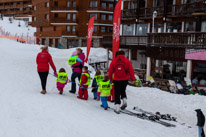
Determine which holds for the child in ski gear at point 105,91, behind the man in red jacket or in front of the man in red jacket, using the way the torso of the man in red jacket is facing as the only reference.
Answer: in front

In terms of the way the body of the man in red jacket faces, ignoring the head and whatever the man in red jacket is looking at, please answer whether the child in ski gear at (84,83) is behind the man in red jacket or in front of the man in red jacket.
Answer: in front
